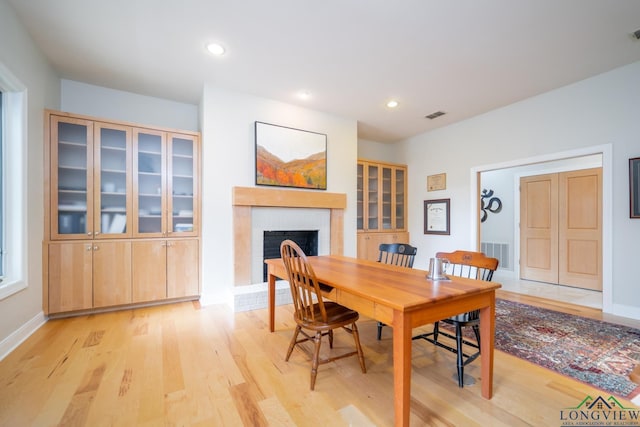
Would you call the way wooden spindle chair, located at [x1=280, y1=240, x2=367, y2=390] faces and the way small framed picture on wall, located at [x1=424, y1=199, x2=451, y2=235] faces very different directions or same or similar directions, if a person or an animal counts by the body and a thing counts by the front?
very different directions

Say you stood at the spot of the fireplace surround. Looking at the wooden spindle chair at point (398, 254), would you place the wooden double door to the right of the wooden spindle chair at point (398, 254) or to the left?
left

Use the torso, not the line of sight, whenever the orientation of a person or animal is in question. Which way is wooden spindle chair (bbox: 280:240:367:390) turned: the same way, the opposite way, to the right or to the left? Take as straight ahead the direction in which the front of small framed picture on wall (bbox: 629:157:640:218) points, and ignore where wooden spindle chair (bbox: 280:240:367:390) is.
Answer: the opposite way

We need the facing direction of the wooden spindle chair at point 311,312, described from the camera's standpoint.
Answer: facing away from the viewer and to the right of the viewer

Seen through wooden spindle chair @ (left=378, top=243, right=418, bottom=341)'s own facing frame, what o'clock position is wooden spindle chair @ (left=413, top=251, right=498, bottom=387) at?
wooden spindle chair @ (left=413, top=251, right=498, bottom=387) is roughly at 9 o'clock from wooden spindle chair @ (left=378, top=243, right=418, bottom=341).

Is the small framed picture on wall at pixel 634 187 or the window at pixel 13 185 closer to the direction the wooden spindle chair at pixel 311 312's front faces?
the small framed picture on wall

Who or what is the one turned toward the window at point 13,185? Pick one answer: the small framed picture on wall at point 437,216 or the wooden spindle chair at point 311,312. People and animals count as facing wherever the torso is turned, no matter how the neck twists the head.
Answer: the small framed picture on wall

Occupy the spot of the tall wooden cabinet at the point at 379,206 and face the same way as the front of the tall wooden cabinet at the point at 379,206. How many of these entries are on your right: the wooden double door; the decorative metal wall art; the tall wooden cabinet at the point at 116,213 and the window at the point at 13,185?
2

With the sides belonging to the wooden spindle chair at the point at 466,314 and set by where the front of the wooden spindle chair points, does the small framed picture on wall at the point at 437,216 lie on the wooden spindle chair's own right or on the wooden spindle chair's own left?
on the wooden spindle chair's own right

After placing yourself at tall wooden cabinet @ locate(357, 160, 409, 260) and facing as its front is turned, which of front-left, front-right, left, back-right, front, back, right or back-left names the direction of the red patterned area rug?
front

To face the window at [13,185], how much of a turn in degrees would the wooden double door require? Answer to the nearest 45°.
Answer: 0° — it already faces it

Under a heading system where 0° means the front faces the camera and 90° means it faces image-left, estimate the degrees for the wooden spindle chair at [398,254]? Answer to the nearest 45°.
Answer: approximately 45°

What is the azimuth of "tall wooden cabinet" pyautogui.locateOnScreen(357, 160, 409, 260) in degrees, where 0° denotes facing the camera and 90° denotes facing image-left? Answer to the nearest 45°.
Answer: approximately 315°
